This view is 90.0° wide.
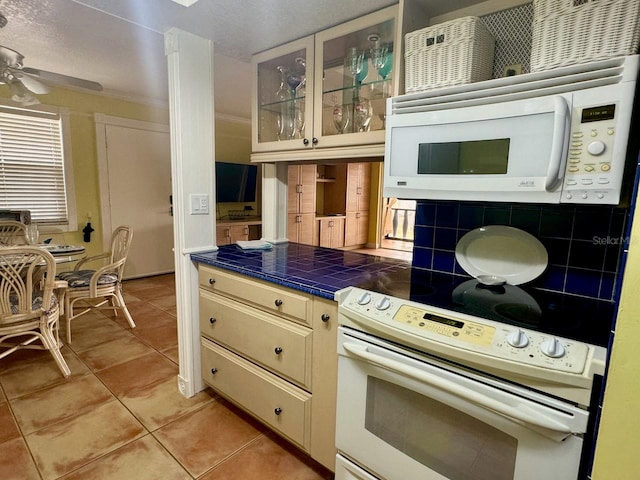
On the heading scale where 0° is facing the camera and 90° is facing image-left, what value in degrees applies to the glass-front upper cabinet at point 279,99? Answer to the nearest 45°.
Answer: approximately 45°

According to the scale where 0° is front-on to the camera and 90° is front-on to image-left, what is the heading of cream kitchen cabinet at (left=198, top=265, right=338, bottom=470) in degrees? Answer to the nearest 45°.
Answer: approximately 45°

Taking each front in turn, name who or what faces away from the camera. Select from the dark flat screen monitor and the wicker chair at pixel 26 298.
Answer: the wicker chair

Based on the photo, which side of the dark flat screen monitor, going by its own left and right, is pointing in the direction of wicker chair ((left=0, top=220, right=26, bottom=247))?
right

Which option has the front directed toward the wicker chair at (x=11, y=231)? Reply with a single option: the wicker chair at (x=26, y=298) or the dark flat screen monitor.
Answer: the wicker chair at (x=26, y=298)

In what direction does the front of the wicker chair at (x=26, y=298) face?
away from the camera

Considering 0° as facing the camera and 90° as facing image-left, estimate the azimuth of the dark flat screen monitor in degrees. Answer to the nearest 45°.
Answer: approximately 315°
